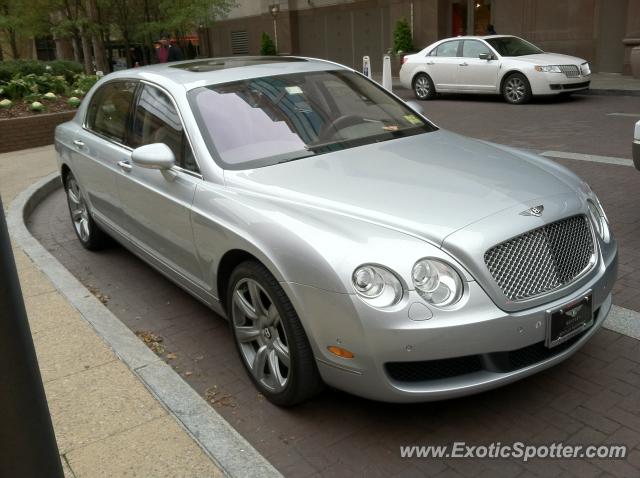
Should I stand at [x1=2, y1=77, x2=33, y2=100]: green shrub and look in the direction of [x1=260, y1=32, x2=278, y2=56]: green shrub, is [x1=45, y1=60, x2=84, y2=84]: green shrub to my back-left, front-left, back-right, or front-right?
front-left

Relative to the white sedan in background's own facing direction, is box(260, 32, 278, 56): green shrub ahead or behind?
behind

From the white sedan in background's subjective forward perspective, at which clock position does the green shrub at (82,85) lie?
The green shrub is roughly at 4 o'clock from the white sedan in background.

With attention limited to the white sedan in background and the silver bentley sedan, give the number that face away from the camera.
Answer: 0

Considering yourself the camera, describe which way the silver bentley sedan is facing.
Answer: facing the viewer and to the right of the viewer

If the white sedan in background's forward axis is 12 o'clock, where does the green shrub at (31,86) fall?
The green shrub is roughly at 4 o'clock from the white sedan in background.

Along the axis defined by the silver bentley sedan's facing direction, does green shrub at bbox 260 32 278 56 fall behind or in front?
behind

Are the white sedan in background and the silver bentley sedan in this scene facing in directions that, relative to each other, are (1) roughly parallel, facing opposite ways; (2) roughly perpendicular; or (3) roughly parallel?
roughly parallel

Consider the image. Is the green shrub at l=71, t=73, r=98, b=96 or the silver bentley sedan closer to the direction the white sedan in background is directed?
the silver bentley sedan

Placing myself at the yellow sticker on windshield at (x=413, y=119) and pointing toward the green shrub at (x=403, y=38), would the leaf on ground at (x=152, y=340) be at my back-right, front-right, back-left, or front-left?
back-left

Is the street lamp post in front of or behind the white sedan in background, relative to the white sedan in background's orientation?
behind

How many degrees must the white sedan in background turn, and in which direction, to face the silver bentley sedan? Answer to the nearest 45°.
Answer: approximately 45° to its right

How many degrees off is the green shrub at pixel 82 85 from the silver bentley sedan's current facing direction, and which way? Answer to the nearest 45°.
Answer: approximately 180°

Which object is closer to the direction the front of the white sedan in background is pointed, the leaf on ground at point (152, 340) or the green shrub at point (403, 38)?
the leaf on ground
